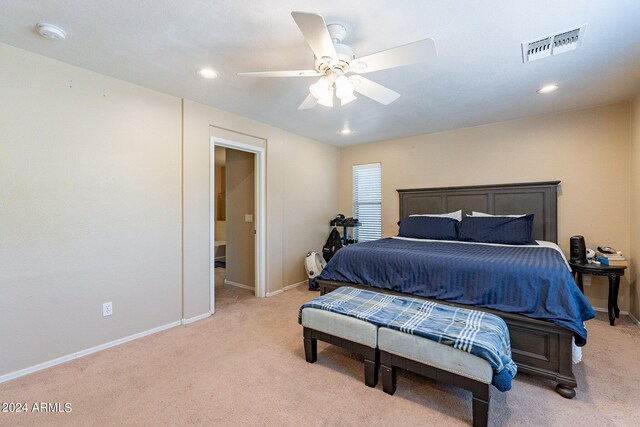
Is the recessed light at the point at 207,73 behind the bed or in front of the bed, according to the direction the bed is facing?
in front

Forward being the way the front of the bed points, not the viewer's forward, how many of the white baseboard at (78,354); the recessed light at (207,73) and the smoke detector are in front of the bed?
3

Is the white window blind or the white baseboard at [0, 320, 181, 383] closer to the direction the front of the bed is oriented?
the white baseboard

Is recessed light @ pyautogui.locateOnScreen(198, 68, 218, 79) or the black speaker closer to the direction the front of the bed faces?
the recessed light

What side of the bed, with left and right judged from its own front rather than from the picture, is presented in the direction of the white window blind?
right

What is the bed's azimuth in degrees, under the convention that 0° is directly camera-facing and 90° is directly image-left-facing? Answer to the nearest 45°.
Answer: approximately 45°

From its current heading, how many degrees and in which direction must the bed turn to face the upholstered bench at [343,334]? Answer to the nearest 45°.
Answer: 0° — it already faces it

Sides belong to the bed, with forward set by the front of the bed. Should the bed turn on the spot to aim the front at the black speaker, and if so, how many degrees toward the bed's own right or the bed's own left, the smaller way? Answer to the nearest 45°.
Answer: approximately 180°

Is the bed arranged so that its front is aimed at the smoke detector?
yes
